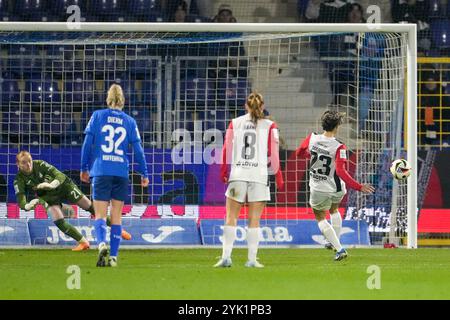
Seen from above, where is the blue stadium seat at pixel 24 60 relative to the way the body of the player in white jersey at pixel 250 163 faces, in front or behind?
in front

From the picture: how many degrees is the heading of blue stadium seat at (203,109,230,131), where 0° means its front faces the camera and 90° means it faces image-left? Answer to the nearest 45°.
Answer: approximately 0°

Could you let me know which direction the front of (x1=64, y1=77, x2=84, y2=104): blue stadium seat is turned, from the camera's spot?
facing the viewer

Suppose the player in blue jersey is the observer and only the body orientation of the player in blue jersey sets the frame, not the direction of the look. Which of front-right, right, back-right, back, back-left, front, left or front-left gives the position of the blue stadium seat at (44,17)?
front

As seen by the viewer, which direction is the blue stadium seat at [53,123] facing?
toward the camera

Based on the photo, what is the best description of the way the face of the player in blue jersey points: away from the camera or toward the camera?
away from the camera

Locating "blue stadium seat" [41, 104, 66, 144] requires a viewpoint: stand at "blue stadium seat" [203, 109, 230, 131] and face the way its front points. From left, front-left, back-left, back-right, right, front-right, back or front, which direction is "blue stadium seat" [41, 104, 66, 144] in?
right

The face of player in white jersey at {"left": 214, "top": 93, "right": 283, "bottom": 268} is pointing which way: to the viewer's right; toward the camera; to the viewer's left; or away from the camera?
away from the camera

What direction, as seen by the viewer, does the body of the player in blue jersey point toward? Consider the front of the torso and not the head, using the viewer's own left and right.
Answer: facing away from the viewer

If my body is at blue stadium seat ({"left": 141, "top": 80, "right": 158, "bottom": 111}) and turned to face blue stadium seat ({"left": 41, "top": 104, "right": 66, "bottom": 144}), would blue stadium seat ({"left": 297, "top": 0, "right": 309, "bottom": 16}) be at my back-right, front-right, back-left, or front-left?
back-right

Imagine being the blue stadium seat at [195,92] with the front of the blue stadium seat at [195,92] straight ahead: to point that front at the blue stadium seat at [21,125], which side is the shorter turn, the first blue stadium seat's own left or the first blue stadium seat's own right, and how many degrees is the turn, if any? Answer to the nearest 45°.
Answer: approximately 90° to the first blue stadium seat's own right

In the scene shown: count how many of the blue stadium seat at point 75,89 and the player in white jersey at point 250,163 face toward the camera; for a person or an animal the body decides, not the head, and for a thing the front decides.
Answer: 1

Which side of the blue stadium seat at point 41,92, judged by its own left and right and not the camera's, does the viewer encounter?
front
